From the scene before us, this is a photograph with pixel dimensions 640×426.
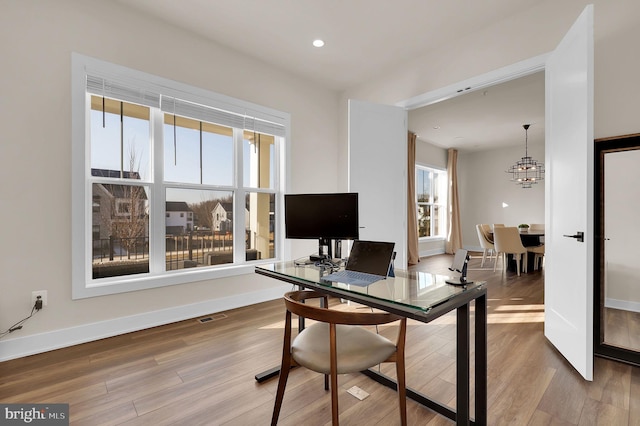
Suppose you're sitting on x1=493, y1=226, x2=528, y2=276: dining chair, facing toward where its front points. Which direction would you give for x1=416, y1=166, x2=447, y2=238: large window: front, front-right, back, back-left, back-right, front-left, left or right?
left

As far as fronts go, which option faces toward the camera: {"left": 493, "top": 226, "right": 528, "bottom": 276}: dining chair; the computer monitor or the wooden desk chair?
the computer monitor

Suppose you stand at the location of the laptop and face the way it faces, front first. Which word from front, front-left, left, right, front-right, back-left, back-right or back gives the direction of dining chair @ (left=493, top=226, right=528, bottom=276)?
back

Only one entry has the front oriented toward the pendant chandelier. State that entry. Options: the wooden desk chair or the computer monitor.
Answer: the wooden desk chair

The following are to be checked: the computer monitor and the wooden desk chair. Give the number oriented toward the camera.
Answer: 1

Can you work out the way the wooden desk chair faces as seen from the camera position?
facing away from the viewer and to the right of the viewer

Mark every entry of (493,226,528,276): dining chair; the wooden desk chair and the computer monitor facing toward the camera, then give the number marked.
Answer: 1

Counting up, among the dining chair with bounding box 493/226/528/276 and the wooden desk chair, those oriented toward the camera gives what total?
0

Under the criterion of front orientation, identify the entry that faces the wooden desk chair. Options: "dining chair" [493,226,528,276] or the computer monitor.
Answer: the computer monitor

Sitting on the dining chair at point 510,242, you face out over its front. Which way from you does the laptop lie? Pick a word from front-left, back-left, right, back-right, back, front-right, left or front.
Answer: back-right

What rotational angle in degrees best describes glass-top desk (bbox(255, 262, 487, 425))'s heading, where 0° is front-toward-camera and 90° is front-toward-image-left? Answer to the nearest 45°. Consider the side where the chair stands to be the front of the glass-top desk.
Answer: approximately 45°

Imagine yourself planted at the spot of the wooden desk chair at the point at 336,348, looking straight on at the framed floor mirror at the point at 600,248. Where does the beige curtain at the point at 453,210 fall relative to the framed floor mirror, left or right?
left

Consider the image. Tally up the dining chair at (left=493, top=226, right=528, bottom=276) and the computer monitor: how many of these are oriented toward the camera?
1

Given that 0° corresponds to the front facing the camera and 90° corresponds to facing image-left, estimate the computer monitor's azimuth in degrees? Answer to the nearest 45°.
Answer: approximately 0°

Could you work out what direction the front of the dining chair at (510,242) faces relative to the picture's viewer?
facing away from the viewer and to the right of the viewer

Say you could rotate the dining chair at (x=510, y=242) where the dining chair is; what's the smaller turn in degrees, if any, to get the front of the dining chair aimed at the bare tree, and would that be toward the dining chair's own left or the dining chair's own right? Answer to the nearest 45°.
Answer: approximately 90° to the dining chair's own left
